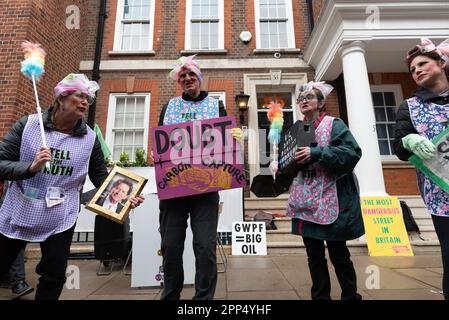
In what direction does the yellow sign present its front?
toward the camera

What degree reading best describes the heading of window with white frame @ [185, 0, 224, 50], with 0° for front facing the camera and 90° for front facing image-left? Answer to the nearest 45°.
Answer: approximately 0°

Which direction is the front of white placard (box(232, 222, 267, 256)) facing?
toward the camera

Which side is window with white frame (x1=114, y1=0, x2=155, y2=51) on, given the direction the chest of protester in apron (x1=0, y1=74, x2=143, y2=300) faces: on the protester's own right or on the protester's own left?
on the protester's own left
